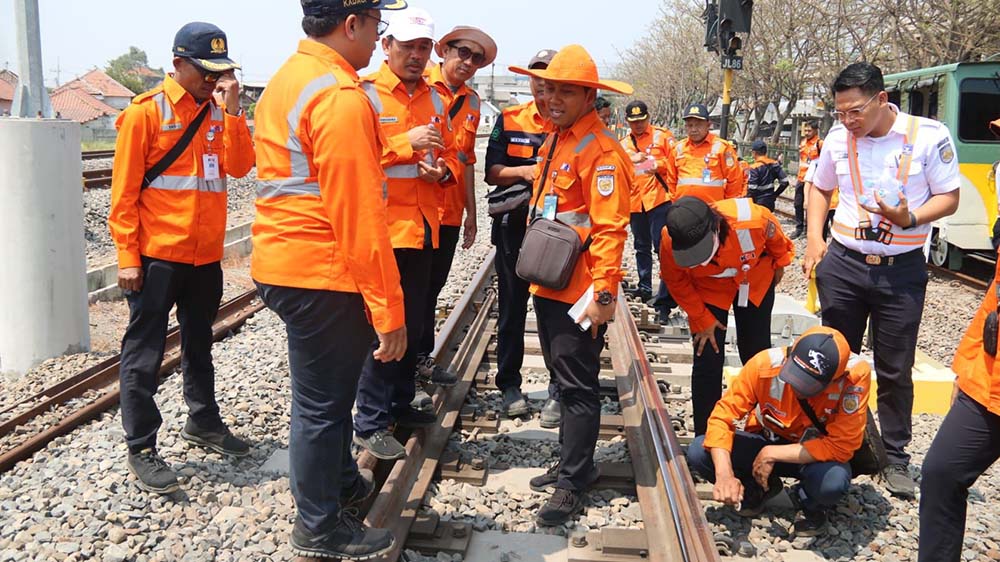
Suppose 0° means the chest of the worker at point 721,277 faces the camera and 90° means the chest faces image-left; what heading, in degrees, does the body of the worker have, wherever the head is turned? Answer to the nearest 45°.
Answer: approximately 45°

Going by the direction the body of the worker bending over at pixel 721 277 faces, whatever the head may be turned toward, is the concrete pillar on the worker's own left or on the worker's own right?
on the worker's own right

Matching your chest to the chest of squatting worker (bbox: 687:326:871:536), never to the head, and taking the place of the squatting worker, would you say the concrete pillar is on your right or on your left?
on your right

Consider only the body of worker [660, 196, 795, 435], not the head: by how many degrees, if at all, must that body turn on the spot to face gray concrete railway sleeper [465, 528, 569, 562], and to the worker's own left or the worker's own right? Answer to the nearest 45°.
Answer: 0° — they already face it

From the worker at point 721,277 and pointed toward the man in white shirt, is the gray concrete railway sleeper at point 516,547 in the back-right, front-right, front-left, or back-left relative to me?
back-right

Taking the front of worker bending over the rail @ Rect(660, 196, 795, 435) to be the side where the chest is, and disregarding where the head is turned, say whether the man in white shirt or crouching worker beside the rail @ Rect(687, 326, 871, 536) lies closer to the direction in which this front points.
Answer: the crouching worker beside the rail

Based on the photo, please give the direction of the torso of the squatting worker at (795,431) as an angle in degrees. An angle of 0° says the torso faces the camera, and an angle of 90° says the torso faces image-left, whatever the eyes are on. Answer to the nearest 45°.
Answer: approximately 45°

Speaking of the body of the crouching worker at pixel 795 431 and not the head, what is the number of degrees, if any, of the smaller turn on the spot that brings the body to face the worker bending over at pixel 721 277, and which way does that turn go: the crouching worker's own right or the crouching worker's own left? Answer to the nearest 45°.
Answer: approximately 90° to the crouching worker's own right

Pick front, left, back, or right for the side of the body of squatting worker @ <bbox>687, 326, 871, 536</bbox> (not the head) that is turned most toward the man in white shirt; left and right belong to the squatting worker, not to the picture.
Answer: back

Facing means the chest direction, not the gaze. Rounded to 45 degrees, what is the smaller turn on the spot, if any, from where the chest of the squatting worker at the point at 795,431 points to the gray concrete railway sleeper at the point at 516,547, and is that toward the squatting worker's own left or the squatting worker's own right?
0° — they already face it

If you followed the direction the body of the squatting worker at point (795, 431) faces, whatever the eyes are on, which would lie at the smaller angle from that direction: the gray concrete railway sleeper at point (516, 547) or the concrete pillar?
the gray concrete railway sleeper
